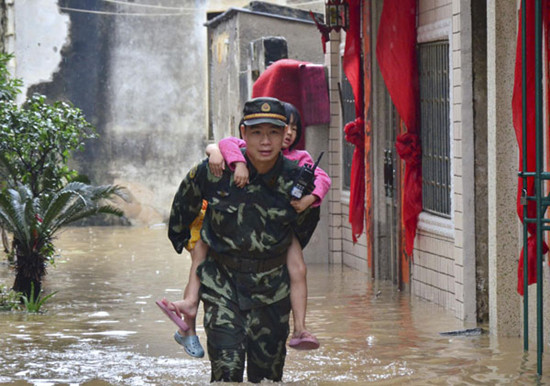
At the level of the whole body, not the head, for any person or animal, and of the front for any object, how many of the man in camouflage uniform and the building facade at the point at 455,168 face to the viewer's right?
0

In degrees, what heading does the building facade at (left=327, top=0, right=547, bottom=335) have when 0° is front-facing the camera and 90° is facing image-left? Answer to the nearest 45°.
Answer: approximately 45°

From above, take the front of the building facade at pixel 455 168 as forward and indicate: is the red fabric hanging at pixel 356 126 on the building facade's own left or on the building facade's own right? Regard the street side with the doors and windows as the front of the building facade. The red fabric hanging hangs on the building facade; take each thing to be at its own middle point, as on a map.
on the building facade's own right

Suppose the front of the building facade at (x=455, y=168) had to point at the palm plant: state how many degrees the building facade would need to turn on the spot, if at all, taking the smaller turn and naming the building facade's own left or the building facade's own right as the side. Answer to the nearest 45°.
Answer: approximately 45° to the building facade's own right

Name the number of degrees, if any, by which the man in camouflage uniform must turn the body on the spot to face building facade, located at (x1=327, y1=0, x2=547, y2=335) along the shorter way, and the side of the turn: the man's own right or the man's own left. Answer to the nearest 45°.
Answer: approximately 135° to the man's own left

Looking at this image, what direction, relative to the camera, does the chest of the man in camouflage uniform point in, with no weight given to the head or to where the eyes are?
toward the camera

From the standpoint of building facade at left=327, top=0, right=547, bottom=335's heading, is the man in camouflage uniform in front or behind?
in front

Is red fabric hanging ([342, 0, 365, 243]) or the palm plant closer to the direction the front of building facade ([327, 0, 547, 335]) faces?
the palm plant
